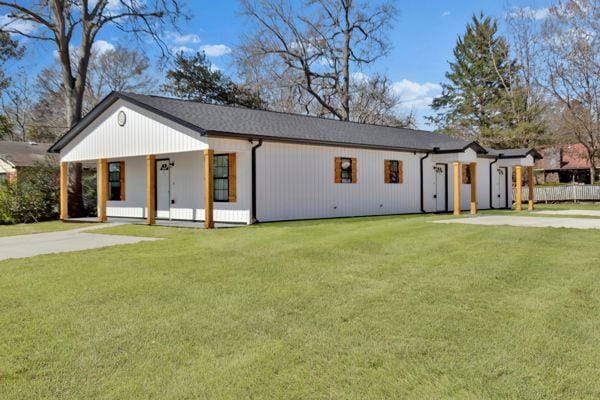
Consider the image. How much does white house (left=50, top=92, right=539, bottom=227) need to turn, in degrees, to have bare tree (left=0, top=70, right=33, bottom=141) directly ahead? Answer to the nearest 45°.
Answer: approximately 90° to its right

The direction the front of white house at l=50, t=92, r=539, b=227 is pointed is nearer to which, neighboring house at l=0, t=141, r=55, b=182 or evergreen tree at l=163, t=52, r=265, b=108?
the neighboring house

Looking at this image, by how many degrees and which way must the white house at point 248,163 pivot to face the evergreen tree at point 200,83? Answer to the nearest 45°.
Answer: approximately 135° to its right

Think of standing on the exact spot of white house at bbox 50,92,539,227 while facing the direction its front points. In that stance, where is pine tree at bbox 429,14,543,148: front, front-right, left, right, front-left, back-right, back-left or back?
back

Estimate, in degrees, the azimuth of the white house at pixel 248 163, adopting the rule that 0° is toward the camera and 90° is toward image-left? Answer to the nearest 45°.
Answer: approximately 45°

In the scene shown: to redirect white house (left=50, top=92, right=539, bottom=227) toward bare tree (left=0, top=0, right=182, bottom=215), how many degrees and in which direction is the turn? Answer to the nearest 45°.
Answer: approximately 90° to its right
